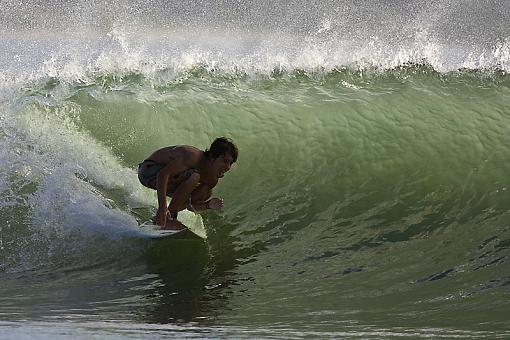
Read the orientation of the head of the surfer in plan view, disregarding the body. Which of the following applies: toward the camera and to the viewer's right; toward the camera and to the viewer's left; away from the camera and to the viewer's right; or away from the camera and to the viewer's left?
toward the camera and to the viewer's right

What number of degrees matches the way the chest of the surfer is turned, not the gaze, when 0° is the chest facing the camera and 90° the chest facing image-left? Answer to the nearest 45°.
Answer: approximately 270°
